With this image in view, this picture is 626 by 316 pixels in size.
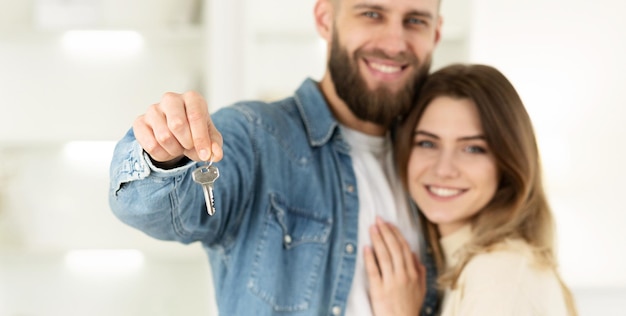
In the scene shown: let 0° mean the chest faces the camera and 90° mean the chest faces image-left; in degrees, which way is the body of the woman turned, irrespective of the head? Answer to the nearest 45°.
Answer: approximately 45°
